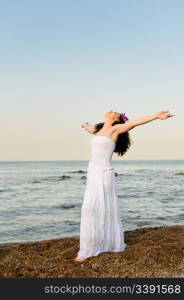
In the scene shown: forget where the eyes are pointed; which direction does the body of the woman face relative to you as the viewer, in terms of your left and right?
facing the viewer and to the left of the viewer
